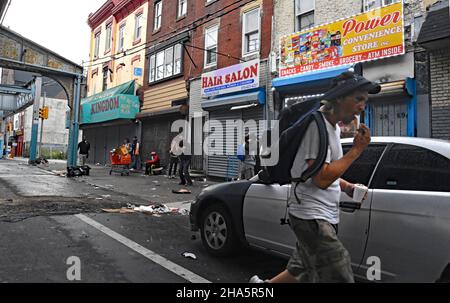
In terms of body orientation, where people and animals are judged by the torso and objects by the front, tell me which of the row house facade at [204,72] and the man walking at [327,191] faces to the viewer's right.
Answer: the man walking

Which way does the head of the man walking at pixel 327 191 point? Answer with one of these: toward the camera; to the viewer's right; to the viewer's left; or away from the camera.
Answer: to the viewer's right

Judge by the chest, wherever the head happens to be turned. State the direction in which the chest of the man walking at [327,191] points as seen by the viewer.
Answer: to the viewer's right

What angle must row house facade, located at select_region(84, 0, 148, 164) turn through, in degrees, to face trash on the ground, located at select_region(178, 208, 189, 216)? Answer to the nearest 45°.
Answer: approximately 45° to its left

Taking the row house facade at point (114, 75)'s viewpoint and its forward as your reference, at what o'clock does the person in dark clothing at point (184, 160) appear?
The person in dark clothing is roughly at 10 o'clock from the row house facade.

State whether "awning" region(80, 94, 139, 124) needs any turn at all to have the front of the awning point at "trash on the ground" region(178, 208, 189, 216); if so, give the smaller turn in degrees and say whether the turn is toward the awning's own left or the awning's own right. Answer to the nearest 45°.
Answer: approximately 45° to the awning's own left

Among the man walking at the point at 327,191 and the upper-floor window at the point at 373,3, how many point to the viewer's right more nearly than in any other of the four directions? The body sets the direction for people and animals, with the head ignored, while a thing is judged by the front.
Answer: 1

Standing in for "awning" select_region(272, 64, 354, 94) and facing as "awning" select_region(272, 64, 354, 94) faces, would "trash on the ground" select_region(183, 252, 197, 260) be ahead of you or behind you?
ahead
